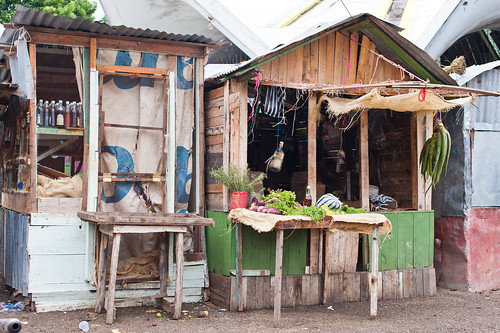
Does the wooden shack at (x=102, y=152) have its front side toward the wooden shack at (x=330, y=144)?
no

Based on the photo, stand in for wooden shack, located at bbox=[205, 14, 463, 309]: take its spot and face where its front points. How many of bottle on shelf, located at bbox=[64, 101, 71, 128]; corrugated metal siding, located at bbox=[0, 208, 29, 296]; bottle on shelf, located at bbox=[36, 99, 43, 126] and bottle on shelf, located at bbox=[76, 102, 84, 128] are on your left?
0

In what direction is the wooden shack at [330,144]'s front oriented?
toward the camera

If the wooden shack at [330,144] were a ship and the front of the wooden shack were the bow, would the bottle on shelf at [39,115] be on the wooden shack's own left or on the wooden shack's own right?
on the wooden shack's own right

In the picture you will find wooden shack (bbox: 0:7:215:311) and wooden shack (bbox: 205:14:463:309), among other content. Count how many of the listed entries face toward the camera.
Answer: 2

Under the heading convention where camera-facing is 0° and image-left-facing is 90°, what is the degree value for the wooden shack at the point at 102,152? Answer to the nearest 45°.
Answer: approximately 0°

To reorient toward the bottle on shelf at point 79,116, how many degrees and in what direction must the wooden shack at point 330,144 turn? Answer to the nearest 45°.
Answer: approximately 45° to its right

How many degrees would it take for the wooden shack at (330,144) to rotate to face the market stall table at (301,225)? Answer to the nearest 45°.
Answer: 0° — it already faces it

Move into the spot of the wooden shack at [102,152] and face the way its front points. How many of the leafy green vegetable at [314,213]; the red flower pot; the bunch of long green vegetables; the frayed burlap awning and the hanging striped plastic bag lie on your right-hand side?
0

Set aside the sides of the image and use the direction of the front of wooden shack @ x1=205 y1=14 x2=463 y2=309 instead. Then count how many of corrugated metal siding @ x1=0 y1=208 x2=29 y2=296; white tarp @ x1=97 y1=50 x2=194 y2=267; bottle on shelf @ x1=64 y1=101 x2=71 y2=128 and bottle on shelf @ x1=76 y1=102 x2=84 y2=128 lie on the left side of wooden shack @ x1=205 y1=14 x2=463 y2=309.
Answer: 0

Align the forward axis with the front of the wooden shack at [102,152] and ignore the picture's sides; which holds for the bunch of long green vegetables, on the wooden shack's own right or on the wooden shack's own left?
on the wooden shack's own left

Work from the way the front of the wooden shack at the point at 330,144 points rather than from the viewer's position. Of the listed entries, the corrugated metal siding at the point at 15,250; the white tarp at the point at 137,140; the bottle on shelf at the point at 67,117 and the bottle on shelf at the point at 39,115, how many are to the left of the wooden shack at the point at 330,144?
0

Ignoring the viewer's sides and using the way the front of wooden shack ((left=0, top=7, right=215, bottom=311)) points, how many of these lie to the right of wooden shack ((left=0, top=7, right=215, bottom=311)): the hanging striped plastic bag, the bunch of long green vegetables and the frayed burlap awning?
0
